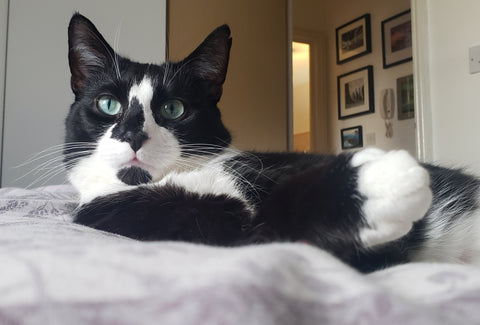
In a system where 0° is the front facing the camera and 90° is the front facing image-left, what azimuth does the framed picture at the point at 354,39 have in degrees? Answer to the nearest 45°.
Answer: approximately 45°

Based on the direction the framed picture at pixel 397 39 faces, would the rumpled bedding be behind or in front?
in front

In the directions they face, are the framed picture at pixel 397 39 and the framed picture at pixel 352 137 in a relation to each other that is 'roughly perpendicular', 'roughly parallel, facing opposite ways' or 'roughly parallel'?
roughly parallel

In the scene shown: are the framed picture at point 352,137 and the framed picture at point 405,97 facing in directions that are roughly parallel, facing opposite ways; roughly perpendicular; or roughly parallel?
roughly parallel

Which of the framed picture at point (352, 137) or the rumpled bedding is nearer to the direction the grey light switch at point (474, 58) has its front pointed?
the rumpled bedding

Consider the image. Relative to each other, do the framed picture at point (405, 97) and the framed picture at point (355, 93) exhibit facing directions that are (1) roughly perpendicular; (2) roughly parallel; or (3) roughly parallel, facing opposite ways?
roughly parallel

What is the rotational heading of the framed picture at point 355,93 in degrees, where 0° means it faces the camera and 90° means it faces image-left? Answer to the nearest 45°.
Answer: approximately 45°

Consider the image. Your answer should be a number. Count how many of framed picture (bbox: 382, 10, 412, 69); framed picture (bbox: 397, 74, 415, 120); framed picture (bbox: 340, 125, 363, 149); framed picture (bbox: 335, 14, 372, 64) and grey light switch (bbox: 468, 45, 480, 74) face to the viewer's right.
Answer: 0

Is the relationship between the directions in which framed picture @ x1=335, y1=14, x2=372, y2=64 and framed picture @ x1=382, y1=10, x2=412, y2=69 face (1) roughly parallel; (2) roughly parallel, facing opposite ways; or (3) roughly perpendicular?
roughly parallel

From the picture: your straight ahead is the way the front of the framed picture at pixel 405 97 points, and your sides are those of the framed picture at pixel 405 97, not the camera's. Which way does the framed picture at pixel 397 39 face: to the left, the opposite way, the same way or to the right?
the same way

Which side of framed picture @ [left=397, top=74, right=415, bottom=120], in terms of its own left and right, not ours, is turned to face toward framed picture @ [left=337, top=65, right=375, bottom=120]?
right

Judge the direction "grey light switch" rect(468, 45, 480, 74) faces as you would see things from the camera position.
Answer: facing the viewer and to the left of the viewer
